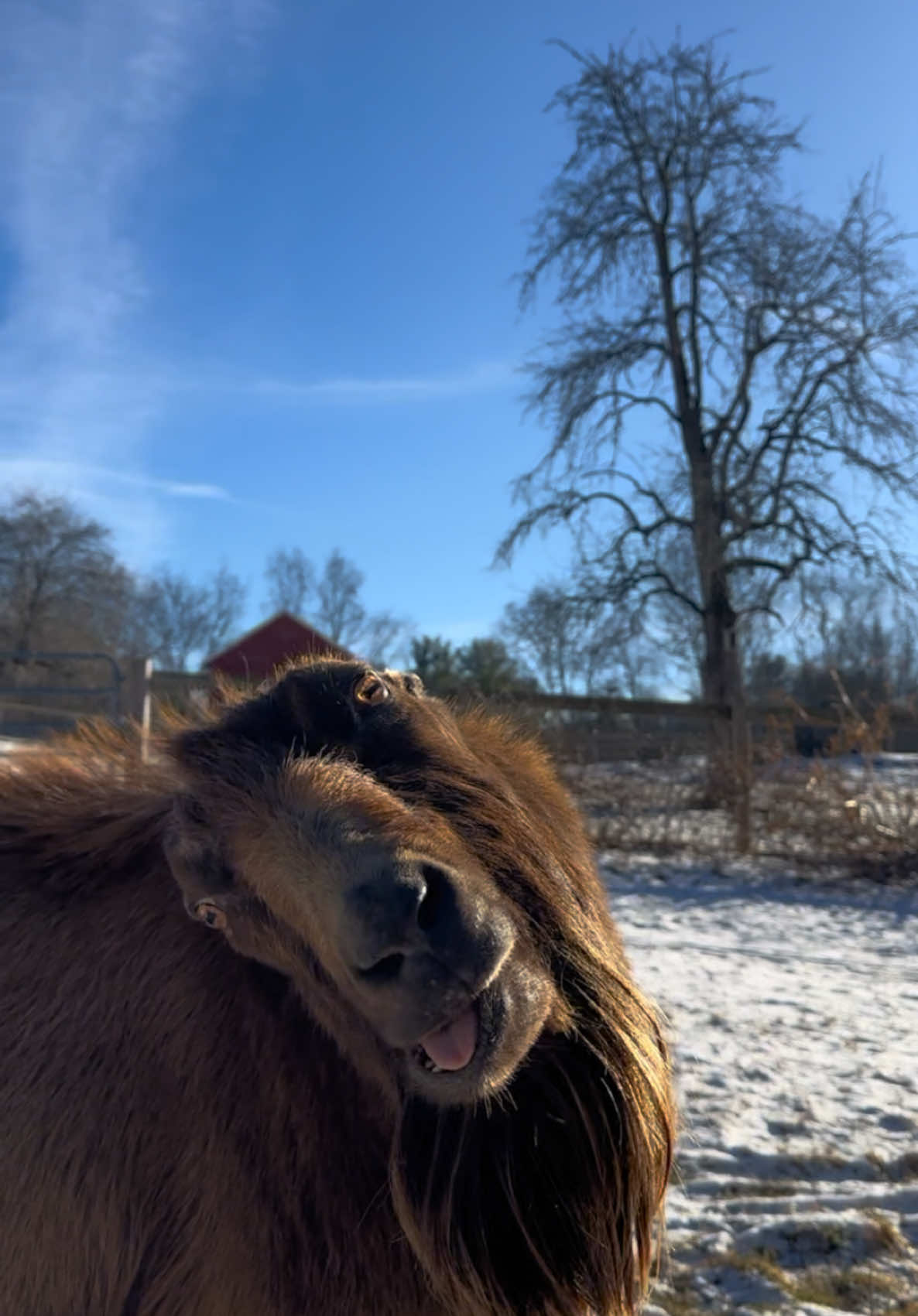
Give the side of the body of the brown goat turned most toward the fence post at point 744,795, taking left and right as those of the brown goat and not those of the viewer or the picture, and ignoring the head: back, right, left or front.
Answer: left

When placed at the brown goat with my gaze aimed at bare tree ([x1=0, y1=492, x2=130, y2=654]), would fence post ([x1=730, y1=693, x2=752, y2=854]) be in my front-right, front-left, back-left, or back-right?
front-right

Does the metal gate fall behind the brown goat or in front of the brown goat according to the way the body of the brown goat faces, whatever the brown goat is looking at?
behind

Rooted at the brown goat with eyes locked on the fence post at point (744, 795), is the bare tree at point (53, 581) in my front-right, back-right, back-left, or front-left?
front-left

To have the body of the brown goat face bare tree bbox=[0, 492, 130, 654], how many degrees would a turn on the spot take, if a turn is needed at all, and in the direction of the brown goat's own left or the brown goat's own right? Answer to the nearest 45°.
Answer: approximately 135° to the brown goat's own left

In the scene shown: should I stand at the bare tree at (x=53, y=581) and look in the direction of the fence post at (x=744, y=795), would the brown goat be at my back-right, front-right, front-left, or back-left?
front-right

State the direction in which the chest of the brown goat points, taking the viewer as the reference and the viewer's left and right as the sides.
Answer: facing the viewer and to the right of the viewer
